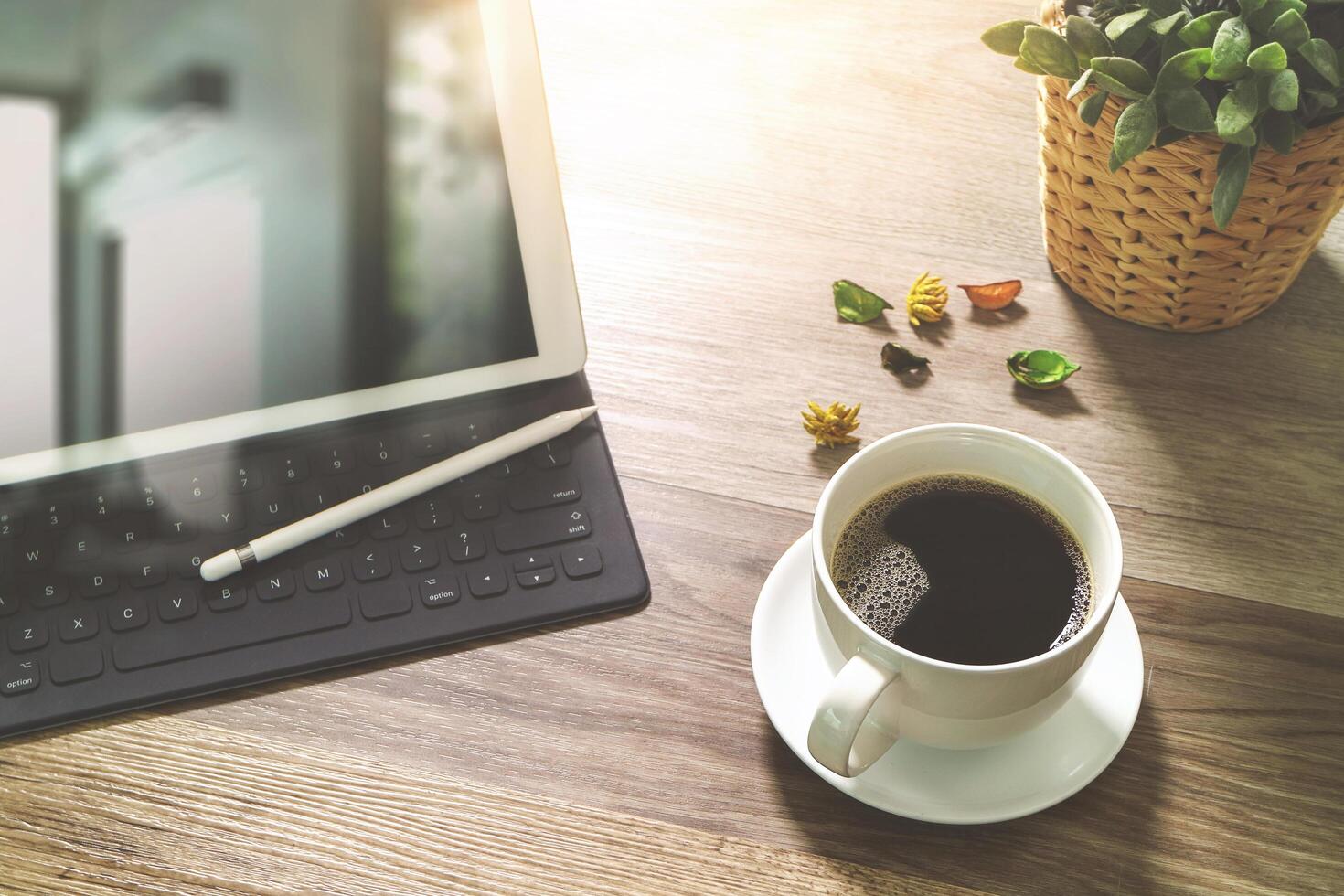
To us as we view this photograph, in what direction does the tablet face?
facing the viewer

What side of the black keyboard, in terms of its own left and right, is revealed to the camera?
front

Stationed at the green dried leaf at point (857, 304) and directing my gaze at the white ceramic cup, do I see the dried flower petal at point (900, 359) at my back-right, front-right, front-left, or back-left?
front-left
